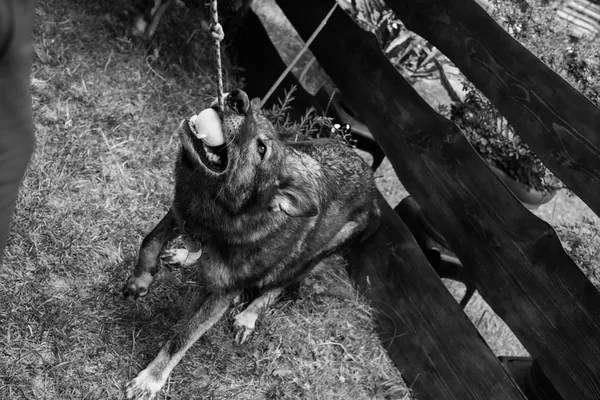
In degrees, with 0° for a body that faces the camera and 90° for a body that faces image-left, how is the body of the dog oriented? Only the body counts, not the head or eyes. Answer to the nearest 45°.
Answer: approximately 45°

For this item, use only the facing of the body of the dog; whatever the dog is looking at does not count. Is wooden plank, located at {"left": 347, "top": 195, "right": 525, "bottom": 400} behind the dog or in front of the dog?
behind

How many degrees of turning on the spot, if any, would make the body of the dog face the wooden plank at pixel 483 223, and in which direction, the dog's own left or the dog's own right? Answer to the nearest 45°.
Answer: approximately 180°
